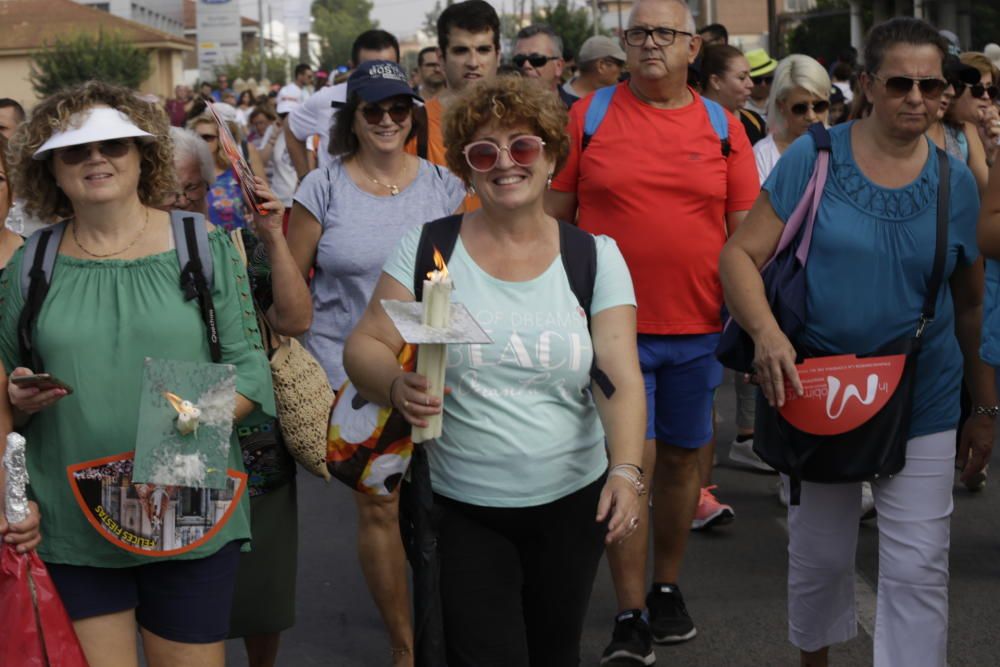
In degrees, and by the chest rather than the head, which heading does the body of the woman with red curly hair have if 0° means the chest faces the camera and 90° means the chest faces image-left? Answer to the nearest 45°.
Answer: approximately 0°

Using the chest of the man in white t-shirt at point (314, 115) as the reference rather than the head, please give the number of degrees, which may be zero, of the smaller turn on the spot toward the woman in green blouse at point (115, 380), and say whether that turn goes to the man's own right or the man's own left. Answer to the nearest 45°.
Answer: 0° — they already face them

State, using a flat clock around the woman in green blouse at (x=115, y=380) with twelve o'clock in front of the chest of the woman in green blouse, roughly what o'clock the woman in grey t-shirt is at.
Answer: The woman in grey t-shirt is roughly at 7 o'clock from the woman in green blouse.

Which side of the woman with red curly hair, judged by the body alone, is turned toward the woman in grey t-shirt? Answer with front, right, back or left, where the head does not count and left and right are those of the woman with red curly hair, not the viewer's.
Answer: back

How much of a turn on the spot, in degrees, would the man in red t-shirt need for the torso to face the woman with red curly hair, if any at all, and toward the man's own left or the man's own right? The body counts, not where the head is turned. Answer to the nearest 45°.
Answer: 0° — they already face them

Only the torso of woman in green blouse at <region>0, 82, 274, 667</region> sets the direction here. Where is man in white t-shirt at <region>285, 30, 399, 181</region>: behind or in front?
behind

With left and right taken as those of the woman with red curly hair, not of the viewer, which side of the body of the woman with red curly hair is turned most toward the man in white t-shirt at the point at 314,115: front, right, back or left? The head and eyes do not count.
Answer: back

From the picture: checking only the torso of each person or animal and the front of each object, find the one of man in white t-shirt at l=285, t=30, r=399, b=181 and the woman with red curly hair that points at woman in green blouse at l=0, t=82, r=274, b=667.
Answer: the man in white t-shirt

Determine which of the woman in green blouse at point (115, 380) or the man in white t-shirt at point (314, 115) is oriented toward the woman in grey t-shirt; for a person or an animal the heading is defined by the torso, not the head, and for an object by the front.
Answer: the man in white t-shirt
